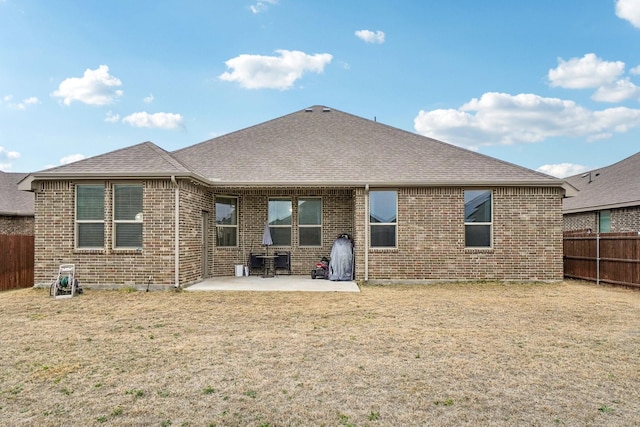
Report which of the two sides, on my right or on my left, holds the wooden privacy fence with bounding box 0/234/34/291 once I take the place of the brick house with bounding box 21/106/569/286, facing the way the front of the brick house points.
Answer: on my left

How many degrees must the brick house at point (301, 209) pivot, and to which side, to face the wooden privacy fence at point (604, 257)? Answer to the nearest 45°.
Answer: approximately 90° to its right

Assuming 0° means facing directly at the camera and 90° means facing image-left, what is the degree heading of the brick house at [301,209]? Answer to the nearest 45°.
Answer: approximately 180°

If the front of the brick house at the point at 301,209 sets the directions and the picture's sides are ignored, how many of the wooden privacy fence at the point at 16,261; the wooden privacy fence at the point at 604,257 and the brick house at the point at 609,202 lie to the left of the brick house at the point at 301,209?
1

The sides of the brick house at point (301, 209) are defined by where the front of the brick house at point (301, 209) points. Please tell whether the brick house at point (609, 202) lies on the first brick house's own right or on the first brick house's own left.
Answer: on the first brick house's own right
